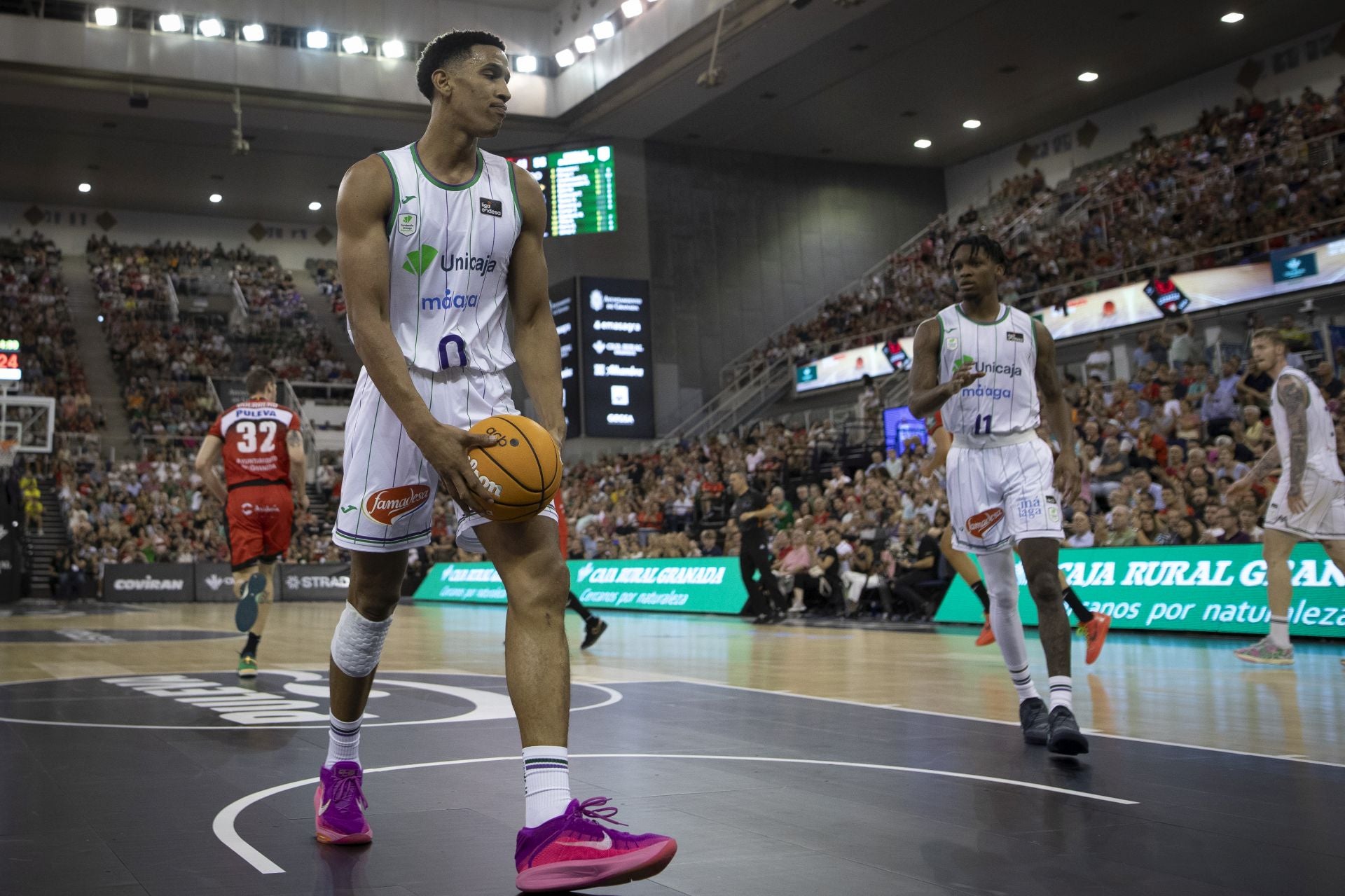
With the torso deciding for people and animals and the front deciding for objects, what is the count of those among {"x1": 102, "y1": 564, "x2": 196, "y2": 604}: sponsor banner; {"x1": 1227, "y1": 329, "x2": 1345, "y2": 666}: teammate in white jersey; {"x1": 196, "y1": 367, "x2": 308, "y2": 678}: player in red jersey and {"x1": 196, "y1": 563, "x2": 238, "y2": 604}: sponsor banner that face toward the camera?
2

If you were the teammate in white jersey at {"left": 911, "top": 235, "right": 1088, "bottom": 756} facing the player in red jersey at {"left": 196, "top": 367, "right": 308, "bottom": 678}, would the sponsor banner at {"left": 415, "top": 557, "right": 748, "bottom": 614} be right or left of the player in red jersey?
right

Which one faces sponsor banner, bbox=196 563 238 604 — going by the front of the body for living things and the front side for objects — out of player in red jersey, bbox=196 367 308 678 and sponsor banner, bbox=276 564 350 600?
the player in red jersey

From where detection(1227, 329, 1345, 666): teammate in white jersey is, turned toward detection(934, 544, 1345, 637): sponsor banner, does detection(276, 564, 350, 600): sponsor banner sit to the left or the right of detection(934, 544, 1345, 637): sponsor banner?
left

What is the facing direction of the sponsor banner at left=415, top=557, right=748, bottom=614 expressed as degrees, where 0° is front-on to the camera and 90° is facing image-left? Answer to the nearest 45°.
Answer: approximately 45°

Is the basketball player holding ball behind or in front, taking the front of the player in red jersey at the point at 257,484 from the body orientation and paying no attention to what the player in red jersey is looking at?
behind

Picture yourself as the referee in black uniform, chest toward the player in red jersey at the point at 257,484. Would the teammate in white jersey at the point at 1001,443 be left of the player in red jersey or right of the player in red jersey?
left

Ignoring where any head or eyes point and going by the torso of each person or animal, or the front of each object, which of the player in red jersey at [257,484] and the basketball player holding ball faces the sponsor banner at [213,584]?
the player in red jersey

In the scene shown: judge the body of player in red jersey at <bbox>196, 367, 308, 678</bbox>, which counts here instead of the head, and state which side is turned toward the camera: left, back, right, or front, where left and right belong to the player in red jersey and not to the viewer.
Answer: back

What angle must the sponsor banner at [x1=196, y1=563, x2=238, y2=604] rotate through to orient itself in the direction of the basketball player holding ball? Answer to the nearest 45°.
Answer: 0° — it already faces them

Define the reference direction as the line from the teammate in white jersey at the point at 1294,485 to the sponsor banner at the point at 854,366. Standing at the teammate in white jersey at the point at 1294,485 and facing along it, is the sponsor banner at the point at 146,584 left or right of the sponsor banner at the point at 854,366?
left

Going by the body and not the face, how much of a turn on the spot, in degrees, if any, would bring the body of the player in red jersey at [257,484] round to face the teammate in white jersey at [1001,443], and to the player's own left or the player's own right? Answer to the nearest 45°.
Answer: approximately 135° to the player's own right
